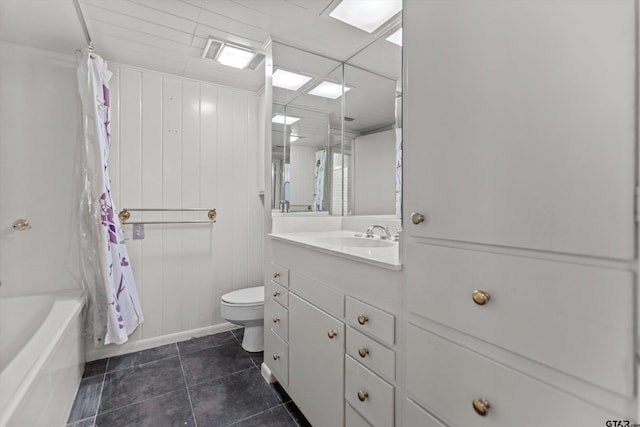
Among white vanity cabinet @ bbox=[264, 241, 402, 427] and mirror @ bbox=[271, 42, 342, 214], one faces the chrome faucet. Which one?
the mirror

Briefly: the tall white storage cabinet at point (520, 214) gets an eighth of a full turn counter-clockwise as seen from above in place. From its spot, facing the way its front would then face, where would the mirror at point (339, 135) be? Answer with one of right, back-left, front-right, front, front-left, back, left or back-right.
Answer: back-right

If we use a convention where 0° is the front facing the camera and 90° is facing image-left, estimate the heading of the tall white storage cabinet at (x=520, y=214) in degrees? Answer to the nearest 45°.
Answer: approximately 45°

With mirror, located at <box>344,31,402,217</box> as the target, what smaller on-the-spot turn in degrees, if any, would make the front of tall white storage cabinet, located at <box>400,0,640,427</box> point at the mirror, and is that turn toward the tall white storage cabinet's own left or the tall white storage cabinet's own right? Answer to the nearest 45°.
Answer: approximately 90° to the tall white storage cabinet's own right

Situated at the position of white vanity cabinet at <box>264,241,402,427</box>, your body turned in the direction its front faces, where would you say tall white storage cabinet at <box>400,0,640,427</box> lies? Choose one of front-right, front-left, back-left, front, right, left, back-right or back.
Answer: left

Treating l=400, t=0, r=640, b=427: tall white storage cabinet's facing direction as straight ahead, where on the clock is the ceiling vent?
The ceiling vent is roughly at 2 o'clock from the tall white storage cabinet.

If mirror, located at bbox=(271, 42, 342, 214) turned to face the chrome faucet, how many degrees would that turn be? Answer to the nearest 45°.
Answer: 0° — it already faces it

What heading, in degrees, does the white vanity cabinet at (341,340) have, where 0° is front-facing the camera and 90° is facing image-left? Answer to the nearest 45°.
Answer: approximately 45°

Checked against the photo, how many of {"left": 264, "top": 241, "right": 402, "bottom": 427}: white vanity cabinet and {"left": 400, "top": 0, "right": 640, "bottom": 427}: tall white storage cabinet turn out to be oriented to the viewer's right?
0

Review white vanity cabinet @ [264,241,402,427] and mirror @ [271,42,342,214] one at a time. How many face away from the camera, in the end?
0

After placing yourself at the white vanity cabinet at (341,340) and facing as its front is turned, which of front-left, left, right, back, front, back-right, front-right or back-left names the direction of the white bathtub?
front-right

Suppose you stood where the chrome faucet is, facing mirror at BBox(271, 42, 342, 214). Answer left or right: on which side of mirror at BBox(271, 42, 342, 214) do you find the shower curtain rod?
left
